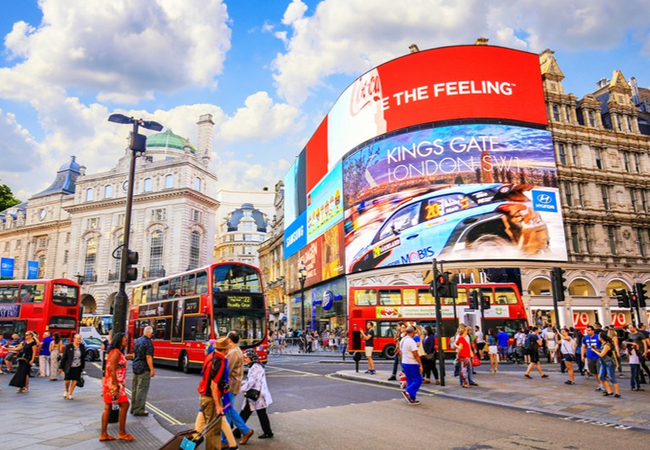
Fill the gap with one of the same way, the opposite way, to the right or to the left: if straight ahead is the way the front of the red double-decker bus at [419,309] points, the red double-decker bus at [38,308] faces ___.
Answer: the opposite way

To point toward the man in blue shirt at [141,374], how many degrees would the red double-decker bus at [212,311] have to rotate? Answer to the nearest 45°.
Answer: approximately 45° to its right

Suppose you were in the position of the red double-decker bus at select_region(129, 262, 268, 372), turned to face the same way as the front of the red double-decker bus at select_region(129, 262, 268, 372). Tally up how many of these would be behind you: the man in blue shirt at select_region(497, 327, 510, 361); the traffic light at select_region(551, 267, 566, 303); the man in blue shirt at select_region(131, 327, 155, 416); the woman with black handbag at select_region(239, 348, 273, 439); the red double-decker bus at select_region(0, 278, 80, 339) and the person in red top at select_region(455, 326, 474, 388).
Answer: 1

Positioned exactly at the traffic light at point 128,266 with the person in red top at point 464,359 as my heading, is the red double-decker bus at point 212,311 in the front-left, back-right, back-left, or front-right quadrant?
front-left
